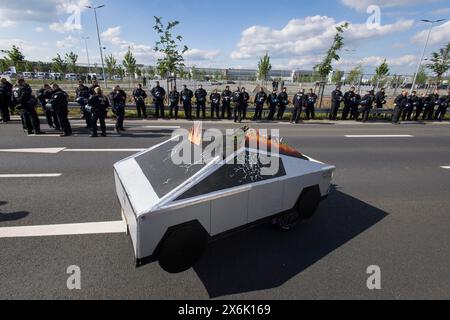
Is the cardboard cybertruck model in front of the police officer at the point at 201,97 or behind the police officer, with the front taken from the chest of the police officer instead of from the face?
in front

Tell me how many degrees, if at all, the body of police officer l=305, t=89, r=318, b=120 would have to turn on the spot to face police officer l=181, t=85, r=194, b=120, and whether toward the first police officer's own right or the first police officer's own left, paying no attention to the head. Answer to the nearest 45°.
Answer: approximately 45° to the first police officer's own right

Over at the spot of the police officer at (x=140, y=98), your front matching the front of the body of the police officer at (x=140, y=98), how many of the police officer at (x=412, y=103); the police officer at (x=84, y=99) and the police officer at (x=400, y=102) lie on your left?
2

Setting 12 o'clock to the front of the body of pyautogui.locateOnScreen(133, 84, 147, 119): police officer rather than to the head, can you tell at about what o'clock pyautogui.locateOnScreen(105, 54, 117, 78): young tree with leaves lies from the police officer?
The young tree with leaves is roughly at 6 o'clock from the police officer.

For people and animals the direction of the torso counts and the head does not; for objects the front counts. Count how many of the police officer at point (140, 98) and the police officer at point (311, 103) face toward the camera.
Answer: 2

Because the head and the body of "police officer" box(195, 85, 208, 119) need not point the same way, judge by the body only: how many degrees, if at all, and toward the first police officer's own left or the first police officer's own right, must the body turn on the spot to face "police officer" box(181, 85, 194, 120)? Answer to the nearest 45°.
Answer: approximately 90° to the first police officer's own right

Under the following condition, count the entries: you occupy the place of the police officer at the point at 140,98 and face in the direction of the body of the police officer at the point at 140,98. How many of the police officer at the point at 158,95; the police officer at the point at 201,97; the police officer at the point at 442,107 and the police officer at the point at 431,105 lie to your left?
4

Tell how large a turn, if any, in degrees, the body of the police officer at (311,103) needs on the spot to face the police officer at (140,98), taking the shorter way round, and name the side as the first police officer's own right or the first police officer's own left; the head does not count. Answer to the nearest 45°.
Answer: approximately 45° to the first police officer's own right

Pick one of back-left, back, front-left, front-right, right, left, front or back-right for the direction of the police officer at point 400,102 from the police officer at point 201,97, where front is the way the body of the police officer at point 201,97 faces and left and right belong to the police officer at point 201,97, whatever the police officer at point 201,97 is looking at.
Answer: left
